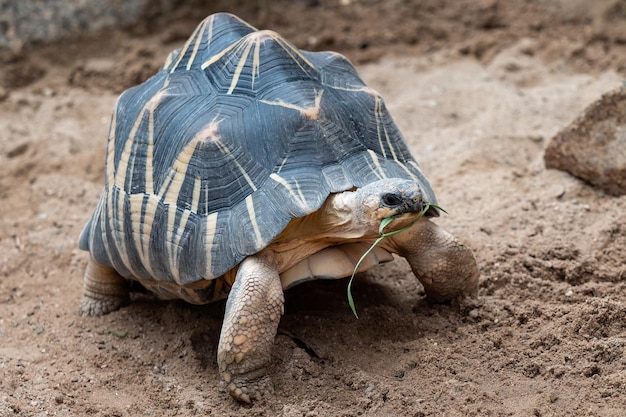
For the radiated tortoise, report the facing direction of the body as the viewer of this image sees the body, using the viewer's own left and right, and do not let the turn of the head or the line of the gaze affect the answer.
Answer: facing the viewer and to the right of the viewer

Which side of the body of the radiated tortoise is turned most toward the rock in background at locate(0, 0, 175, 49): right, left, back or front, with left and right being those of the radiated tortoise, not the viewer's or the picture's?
back

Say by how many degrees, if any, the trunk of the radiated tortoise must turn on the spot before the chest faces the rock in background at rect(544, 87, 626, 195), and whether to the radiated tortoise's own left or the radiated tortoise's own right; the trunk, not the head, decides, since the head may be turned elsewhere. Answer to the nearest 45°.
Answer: approximately 90° to the radiated tortoise's own left
